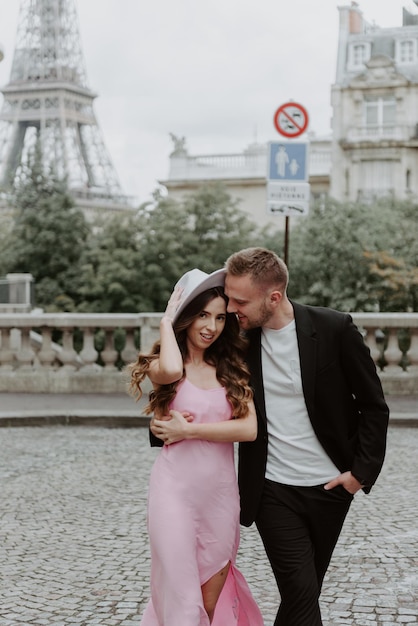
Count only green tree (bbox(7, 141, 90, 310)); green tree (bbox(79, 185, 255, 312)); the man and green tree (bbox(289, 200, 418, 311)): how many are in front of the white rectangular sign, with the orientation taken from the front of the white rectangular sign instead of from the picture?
1

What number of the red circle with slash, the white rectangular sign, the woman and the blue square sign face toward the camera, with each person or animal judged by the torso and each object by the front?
4

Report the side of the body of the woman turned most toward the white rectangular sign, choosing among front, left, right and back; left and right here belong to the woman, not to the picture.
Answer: back

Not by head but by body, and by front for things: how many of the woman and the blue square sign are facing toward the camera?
2

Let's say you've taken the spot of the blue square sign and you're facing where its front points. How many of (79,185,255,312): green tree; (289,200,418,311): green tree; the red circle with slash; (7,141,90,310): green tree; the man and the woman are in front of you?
2

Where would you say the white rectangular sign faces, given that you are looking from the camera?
facing the viewer

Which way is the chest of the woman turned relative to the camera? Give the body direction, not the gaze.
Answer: toward the camera

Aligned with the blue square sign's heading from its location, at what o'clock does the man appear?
The man is roughly at 12 o'clock from the blue square sign.
